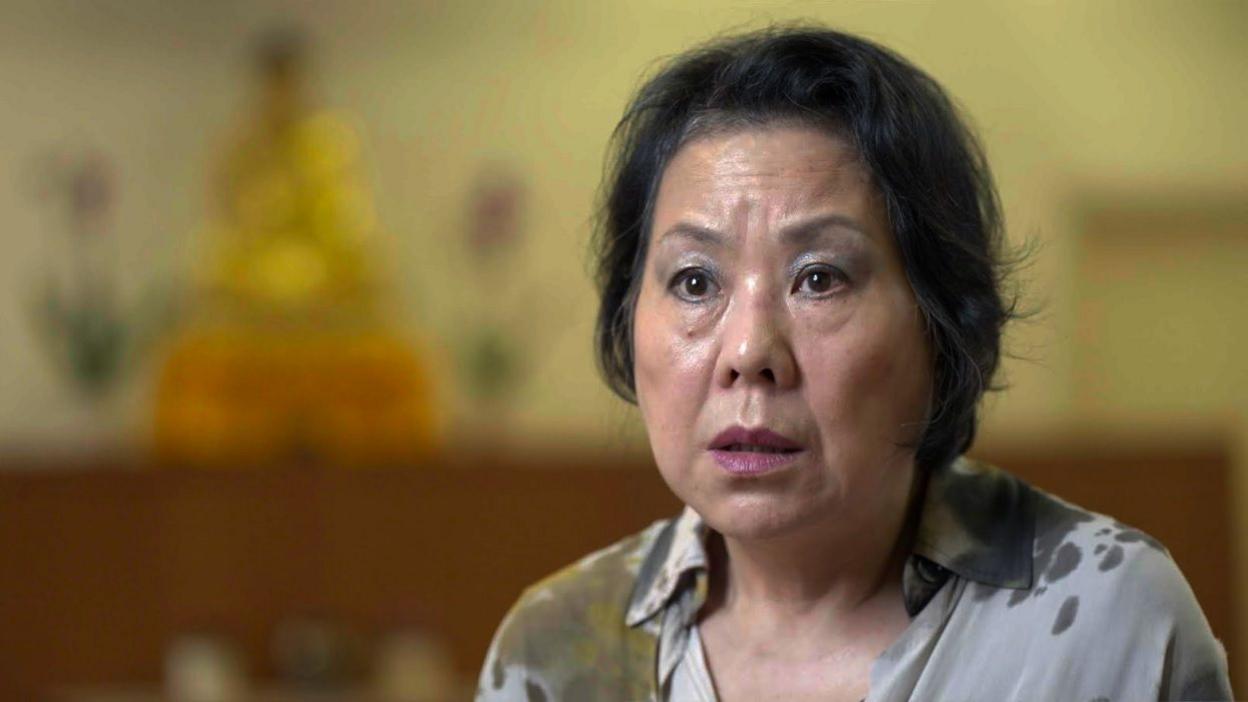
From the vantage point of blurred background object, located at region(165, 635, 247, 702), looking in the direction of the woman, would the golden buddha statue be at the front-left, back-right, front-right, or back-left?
back-left

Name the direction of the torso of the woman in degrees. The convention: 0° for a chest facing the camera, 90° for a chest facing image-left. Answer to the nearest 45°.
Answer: approximately 45°

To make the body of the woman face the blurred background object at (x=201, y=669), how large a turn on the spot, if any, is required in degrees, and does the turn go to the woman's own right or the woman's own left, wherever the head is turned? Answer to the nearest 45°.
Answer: approximately 90° to the woman's own right
